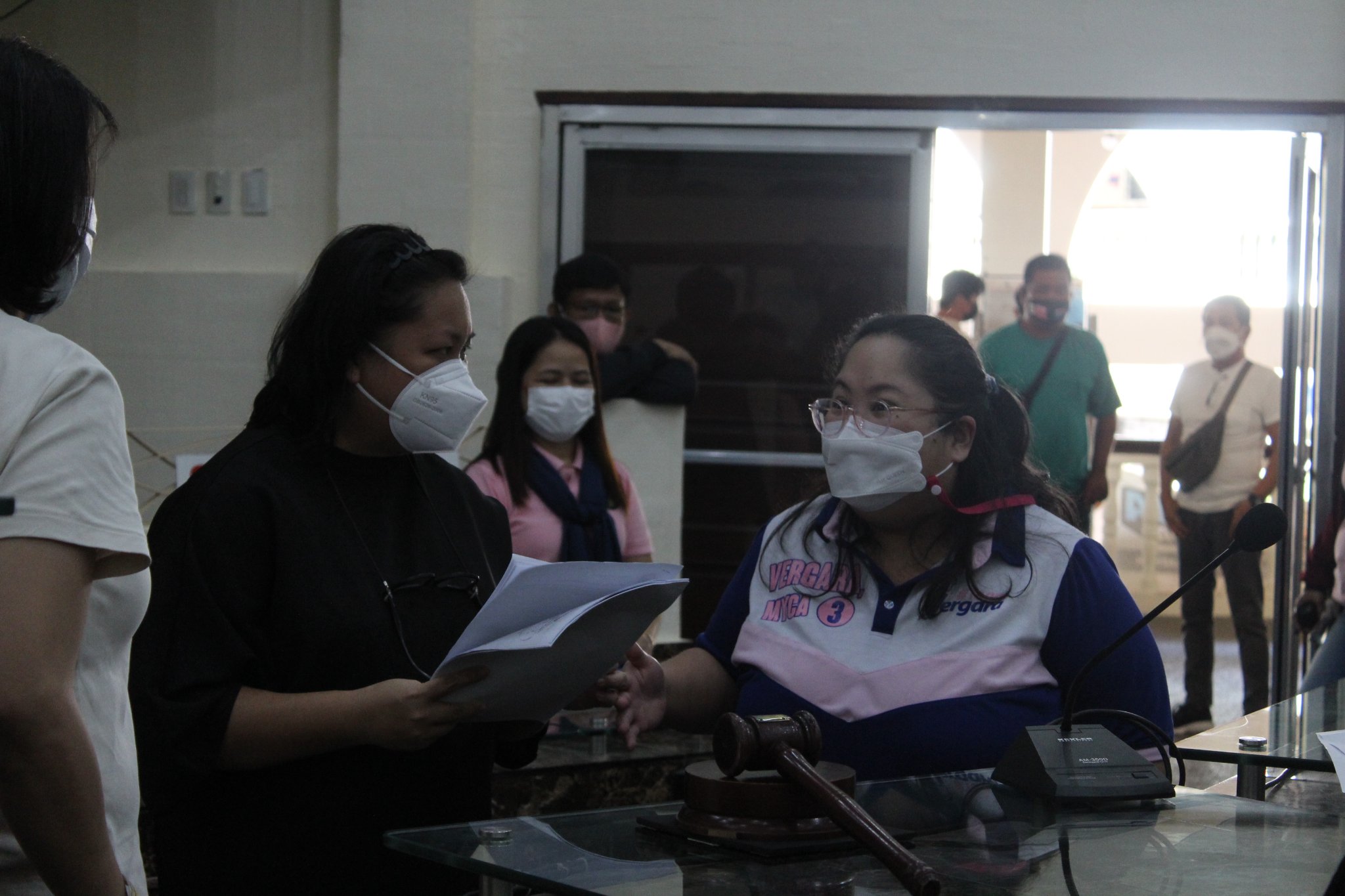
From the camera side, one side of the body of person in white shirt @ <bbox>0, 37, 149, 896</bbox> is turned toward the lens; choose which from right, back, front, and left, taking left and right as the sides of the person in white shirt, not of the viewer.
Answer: right

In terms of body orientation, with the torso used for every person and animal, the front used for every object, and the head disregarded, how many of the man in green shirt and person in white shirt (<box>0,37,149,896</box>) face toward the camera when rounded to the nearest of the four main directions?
1

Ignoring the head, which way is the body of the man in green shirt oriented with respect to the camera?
toward the camera

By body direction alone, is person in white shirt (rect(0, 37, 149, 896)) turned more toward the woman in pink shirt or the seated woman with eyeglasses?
the seated woman with eyeglasses

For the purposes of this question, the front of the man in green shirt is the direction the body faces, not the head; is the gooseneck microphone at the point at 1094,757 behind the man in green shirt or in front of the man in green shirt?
in front

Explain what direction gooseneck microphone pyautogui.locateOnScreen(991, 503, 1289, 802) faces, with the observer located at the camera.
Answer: facing the viewer and to the right of the viewer

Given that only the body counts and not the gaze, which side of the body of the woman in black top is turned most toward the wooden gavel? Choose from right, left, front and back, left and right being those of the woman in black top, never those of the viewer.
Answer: front
